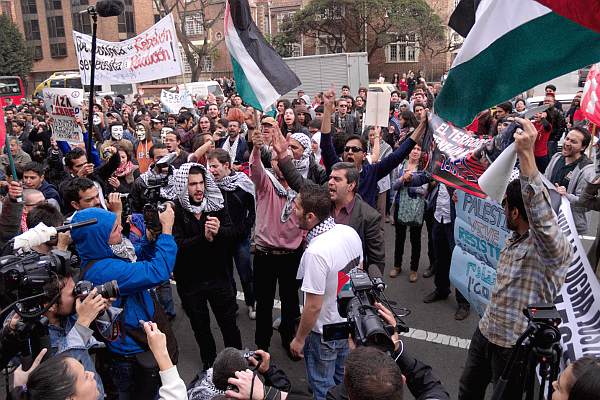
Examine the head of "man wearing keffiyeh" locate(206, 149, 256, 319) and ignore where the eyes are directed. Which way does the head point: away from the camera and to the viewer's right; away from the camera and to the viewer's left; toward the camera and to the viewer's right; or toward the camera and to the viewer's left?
toward the camera and to the viewer's left

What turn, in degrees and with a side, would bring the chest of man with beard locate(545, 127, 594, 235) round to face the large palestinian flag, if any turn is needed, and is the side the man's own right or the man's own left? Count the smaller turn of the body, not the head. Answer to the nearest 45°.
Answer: approximately 45° to the man's own left

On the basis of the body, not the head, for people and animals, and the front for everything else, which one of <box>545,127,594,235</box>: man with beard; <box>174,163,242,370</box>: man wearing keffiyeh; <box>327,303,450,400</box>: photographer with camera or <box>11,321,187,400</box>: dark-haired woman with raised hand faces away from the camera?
<box>327,303,450,400</box>: photographer with camera

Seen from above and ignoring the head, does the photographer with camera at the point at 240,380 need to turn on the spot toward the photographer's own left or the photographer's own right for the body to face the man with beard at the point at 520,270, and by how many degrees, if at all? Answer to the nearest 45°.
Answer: approximately 45° to the photographer's own right

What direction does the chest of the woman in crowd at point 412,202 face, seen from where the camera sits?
toward the camera

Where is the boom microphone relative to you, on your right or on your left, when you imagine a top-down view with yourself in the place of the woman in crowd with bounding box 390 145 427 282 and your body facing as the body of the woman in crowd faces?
on your right

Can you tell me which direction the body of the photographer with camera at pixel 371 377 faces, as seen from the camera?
away from the camera

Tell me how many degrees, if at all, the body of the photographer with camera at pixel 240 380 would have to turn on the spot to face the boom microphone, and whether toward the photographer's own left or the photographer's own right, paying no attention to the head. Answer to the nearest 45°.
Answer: approximately 45° to the photographer's own left

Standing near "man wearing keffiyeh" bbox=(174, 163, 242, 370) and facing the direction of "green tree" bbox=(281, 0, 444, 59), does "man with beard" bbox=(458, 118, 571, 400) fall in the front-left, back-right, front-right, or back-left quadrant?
back-right

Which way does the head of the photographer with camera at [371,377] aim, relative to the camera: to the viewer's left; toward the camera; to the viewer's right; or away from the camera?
away from the camera

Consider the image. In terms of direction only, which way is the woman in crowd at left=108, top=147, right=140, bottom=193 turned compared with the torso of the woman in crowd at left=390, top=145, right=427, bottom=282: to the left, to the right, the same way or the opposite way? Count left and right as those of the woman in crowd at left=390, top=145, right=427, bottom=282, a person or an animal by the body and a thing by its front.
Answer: the same way

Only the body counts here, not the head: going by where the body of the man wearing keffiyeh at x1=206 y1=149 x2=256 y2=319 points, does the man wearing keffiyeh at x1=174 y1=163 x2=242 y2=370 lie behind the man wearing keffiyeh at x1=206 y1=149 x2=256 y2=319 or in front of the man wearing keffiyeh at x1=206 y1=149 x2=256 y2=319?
in front

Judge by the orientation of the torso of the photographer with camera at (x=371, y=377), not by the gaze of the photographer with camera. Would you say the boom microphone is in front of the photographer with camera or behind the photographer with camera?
in front

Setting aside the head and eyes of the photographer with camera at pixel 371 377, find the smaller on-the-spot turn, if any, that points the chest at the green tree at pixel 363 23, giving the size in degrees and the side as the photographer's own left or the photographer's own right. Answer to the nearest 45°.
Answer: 0° — they already face it

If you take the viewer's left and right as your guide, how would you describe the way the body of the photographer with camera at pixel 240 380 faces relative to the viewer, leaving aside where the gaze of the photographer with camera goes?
facing away from the viewer and to the right of the viewer

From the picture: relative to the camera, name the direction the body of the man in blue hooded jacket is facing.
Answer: to the viewer's right

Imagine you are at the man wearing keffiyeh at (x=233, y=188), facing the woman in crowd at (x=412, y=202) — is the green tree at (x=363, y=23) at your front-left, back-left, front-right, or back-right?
front-left
